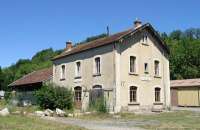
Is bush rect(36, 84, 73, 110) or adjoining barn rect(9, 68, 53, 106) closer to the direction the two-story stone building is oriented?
the bush

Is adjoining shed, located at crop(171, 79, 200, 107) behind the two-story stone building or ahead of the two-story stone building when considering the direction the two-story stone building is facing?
behind

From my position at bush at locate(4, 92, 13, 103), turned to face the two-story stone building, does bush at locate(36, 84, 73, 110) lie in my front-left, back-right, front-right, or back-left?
front-right

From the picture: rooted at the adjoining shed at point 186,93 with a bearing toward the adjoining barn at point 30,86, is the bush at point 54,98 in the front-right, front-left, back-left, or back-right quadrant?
front-left

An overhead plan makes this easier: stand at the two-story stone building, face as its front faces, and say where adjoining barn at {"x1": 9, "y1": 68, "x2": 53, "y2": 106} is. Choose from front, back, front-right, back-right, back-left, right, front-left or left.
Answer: right

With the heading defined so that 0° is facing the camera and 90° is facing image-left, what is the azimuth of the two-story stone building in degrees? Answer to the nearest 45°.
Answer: approximately 45°

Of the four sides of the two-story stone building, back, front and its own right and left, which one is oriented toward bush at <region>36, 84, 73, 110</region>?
front

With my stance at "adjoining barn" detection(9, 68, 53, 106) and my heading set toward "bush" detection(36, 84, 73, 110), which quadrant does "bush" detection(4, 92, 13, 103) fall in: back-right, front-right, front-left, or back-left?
back-right

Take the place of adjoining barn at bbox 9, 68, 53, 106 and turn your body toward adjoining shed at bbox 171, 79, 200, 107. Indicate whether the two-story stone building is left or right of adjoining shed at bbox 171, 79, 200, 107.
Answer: right

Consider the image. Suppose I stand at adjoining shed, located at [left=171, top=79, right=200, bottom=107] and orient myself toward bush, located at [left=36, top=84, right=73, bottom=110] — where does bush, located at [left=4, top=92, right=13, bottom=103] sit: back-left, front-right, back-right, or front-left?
front-right

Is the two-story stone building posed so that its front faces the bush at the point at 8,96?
no
